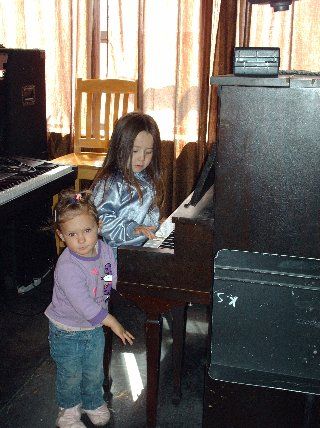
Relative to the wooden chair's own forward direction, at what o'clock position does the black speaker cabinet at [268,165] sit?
The black speaker cabinet is roughly at 10 o'clock from the wooden chair.

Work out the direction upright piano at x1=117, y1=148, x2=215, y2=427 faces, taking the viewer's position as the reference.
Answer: facing to the left of the viewer

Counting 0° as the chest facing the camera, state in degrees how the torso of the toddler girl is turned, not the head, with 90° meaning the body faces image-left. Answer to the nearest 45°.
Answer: approximately 315°

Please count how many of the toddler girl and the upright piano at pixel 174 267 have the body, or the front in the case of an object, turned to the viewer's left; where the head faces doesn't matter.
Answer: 1

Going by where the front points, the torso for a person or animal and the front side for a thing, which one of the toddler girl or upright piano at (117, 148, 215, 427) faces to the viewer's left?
the upright piano

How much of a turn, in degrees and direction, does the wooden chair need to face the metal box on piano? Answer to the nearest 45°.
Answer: approximately 45° to its left

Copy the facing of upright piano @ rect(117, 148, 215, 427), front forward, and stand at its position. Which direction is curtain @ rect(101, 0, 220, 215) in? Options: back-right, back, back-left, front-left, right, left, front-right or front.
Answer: right

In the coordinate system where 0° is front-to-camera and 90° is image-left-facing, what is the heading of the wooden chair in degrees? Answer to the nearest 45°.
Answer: approximately 45°
